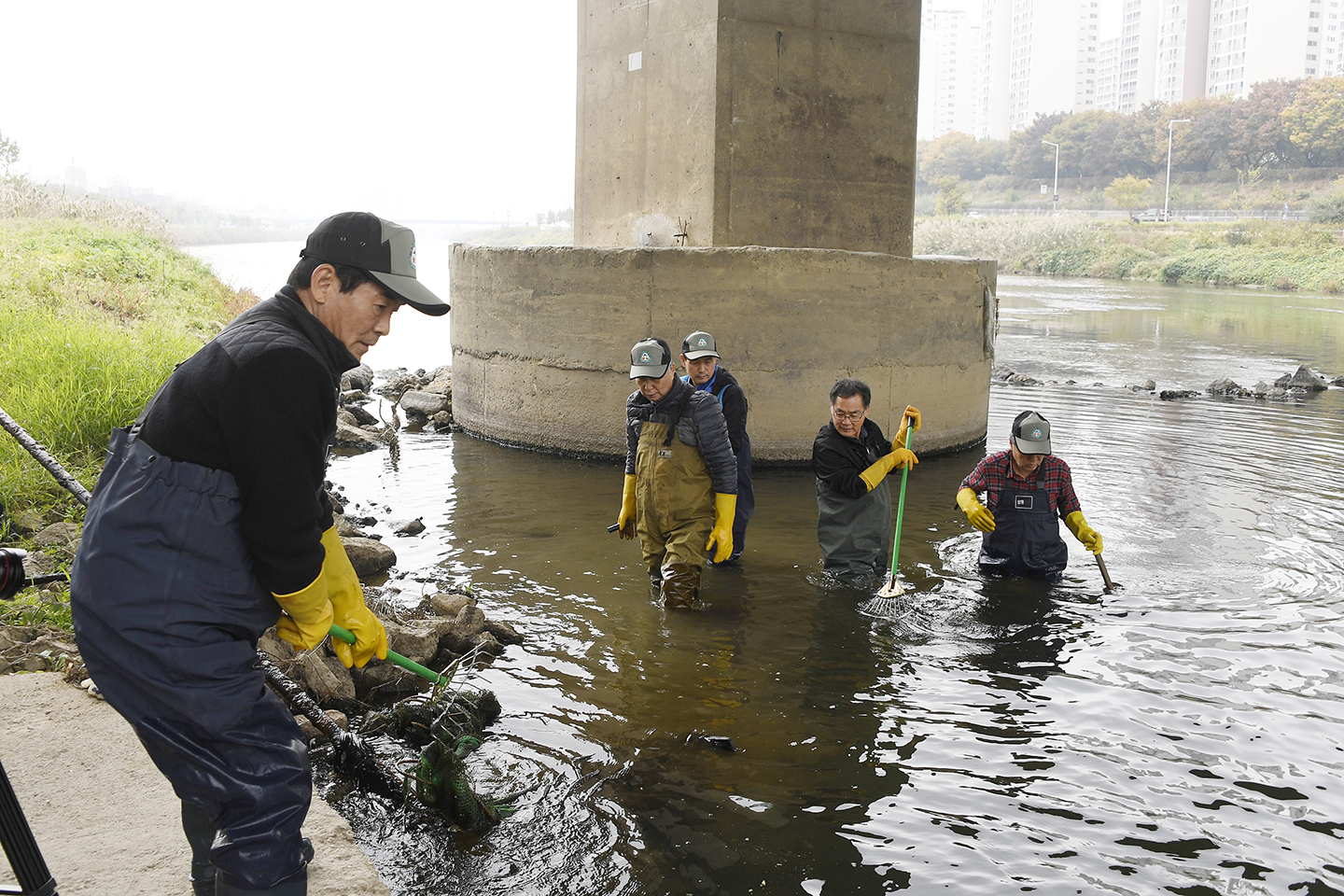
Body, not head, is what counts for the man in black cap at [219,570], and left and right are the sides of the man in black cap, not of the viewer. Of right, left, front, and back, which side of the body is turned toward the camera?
right

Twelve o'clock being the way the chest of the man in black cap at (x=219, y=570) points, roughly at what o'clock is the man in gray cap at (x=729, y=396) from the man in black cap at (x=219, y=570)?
the man in gray cap at (x=729, y=396) is roughly at 10 o'clock from the man in black cap at (x=219, y=570).

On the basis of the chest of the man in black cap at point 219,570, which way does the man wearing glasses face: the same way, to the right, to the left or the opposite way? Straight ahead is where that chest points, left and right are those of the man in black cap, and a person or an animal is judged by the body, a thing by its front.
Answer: to the right

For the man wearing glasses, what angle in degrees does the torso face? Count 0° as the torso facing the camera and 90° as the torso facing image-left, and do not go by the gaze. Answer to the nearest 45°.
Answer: approximately 315°

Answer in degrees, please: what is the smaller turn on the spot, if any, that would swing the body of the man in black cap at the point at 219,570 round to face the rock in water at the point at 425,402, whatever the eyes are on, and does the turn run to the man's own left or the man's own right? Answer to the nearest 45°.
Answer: approximately 90° to the man's own left

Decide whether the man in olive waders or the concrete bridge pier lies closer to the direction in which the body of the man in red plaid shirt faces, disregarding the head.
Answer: the man in olive waders

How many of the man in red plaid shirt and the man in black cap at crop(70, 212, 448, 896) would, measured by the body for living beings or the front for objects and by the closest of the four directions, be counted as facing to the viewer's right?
1

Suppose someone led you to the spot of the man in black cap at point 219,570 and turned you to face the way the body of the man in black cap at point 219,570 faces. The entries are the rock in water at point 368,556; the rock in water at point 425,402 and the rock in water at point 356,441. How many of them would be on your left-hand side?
3

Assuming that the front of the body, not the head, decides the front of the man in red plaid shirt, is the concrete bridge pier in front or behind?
behind

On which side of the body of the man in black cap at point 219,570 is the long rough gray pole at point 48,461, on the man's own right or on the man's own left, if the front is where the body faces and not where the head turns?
on the man's own left

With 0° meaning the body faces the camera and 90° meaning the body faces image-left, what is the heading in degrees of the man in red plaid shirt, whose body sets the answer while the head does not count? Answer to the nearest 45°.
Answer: approximately 0°
